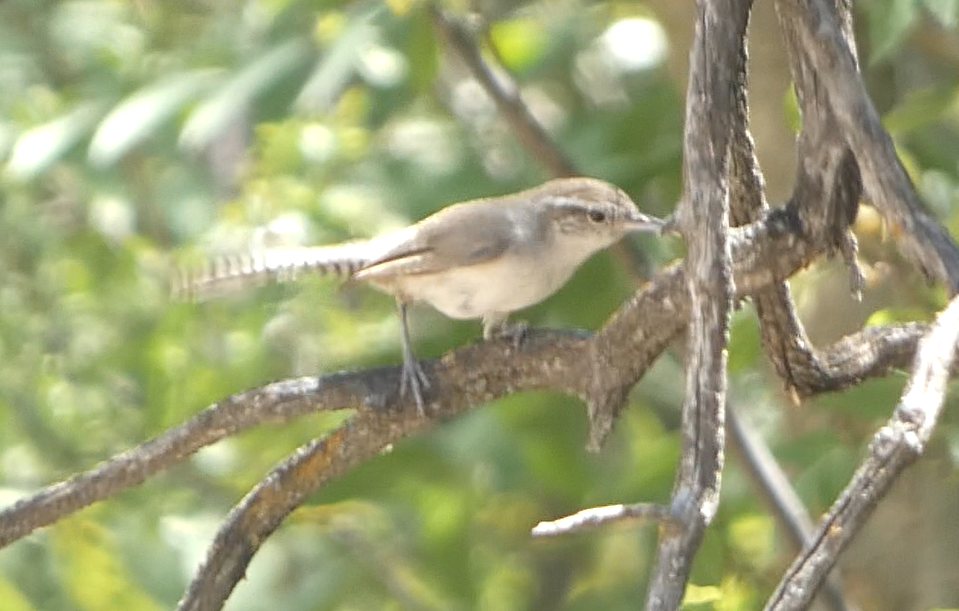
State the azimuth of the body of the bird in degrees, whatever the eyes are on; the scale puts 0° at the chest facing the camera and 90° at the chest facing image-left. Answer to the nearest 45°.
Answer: approximately 270°

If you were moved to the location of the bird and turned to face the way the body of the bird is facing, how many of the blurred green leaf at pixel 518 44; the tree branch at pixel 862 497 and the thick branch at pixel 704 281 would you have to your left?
1

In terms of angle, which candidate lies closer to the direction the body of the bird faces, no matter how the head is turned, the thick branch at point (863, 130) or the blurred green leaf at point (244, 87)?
the thick branch

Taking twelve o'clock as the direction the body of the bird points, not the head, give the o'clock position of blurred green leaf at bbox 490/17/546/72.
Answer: The blurred green leaf is roughly at 9 o'clock from the bird.

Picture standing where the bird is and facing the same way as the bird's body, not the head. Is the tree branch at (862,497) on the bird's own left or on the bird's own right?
on the bird's own right

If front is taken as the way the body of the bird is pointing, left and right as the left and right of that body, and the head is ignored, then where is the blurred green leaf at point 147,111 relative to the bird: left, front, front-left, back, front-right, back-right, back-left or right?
back-left

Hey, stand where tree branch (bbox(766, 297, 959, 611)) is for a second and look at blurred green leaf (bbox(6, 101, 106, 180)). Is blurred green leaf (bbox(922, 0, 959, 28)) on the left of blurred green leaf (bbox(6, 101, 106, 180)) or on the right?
right

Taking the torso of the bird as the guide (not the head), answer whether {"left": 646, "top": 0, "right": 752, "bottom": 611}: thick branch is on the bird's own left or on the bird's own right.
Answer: on the bird's own right
